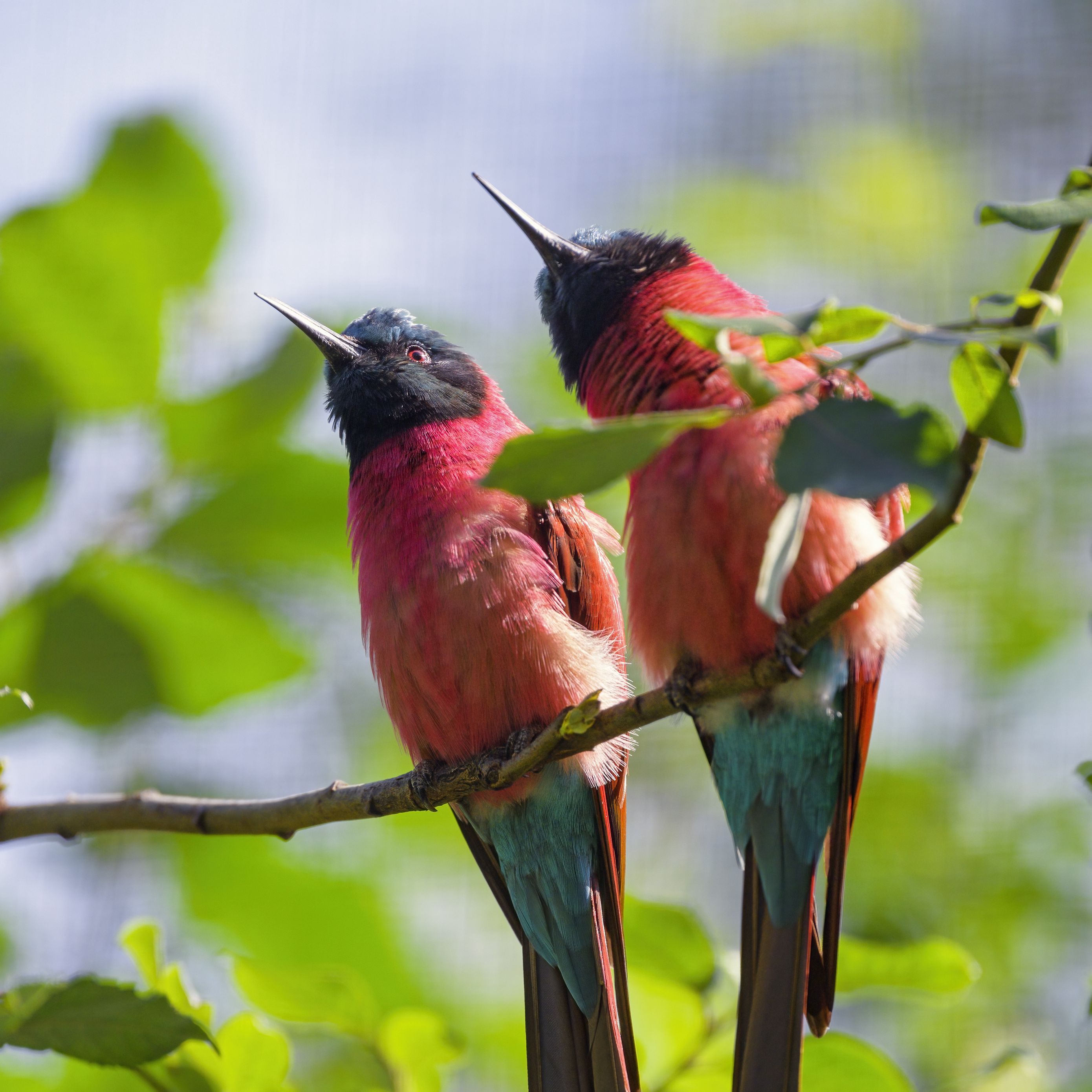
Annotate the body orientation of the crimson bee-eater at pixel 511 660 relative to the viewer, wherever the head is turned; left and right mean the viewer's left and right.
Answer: facing the viewer and to the left of the viewer

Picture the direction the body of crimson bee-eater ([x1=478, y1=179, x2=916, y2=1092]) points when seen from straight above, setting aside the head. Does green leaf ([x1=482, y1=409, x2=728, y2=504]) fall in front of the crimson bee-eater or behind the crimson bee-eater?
in front

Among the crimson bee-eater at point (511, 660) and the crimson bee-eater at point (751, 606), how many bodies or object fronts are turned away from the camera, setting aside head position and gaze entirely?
0

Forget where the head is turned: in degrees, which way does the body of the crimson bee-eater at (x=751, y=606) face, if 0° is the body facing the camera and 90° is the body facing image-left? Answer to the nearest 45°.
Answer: approximately 45°

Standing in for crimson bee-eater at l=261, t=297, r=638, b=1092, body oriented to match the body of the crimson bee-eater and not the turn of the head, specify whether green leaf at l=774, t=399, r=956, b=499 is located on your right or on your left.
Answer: on your left

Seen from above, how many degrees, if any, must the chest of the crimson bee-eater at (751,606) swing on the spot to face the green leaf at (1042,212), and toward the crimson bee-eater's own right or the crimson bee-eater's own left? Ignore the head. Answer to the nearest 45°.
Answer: approximately 45° to the crimson bee-eater's own left

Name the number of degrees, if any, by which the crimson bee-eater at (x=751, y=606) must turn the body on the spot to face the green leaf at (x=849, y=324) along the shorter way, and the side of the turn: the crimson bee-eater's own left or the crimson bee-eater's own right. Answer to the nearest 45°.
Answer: approximately 45° to the crimson bee-eater's own left
